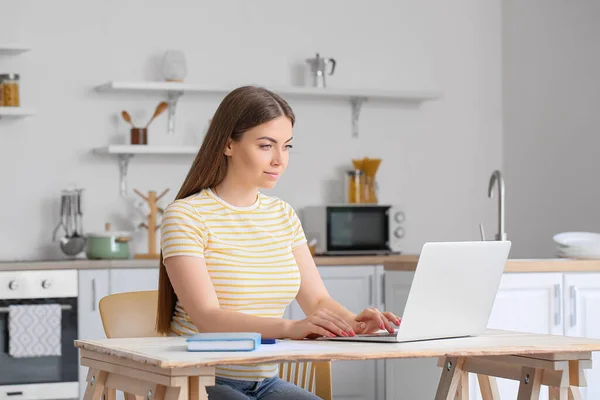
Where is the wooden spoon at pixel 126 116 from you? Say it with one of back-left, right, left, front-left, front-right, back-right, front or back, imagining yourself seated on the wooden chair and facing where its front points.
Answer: back-left

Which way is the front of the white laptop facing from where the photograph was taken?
facing away from the viewer and to the left of the viewer

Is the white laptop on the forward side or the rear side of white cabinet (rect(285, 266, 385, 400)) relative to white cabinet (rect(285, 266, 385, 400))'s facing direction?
on the forward side

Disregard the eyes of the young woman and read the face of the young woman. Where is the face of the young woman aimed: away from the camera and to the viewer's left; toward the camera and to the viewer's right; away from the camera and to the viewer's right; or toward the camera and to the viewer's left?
toward the camera and to the viewer's right

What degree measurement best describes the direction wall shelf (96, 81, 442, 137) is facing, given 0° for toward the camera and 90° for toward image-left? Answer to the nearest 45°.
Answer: approximately 0°

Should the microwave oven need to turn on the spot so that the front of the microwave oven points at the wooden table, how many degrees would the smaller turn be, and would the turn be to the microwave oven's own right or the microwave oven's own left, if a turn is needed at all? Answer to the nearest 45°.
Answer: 0° — it already faces it

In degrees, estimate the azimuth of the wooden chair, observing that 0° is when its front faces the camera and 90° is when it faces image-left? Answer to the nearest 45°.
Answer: approximately 315°

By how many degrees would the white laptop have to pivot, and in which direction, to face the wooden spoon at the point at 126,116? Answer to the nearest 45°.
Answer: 0° — it already faces it

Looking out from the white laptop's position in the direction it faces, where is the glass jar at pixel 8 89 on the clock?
The glass jar is roughly at 12 o'clock from the white laptop.

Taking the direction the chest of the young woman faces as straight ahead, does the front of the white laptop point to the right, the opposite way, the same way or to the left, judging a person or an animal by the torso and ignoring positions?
the opposite way
